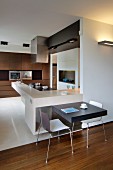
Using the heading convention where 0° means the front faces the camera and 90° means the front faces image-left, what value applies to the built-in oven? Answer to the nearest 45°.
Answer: approximately 0°

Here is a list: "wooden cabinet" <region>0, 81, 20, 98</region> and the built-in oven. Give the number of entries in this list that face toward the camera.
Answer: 2

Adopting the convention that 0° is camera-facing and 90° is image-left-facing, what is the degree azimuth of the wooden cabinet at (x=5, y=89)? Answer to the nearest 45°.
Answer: approximately 0°
